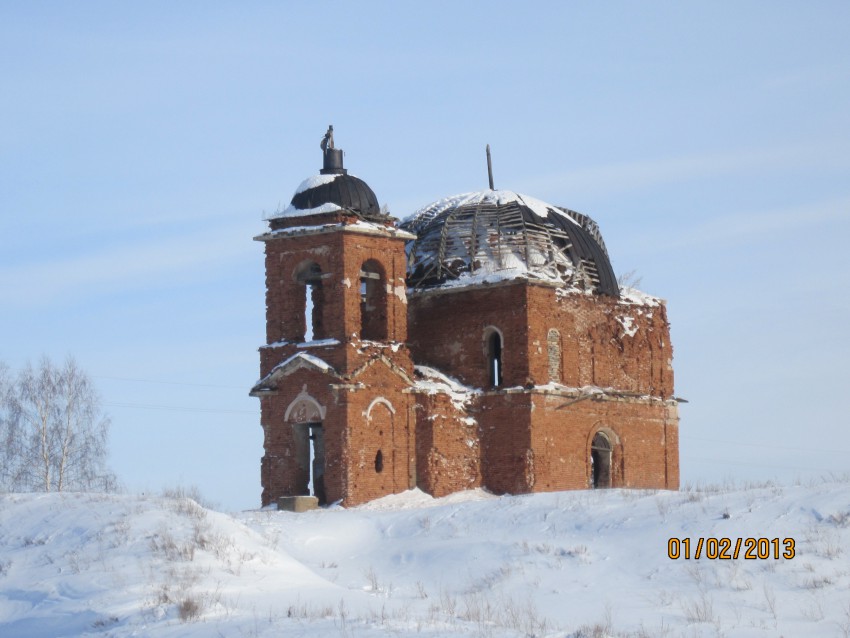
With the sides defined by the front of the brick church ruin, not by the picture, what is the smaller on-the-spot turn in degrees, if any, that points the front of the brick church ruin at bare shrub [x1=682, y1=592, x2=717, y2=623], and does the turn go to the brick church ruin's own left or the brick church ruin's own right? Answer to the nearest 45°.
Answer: approximately 45° to the brick church ruin's own left

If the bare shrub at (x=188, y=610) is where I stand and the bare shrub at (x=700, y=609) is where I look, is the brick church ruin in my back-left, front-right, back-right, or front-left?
front-left

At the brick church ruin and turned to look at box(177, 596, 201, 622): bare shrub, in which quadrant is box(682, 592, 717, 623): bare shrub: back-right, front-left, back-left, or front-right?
front-left

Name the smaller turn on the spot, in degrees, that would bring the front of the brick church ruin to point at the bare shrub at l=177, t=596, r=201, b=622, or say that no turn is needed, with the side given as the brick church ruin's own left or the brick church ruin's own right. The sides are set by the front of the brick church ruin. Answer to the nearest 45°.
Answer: approximately 45° to the brick church ruin's own left

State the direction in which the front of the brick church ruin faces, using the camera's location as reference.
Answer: facing the viewer and to the left of the viewer
